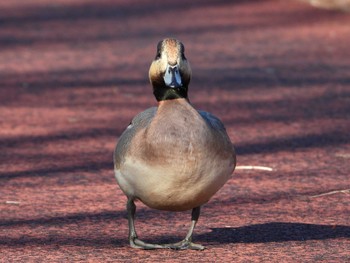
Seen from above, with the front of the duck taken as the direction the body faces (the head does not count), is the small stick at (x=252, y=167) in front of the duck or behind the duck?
behind

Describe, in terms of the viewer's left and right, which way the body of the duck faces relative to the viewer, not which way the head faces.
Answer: facing the viewer
